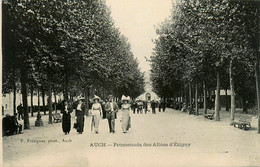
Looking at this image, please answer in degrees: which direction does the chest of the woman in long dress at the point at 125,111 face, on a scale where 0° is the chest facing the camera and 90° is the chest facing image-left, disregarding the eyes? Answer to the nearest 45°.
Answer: approximately 0°
